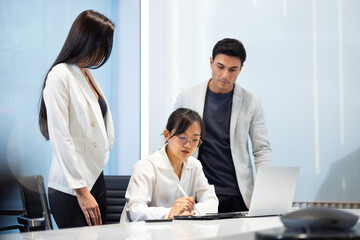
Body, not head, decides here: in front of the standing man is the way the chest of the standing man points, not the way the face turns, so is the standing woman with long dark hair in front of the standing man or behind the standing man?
in front

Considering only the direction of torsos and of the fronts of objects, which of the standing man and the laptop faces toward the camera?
the standing man

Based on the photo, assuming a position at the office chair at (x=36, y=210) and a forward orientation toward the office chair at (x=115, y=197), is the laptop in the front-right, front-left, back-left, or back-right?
front-right

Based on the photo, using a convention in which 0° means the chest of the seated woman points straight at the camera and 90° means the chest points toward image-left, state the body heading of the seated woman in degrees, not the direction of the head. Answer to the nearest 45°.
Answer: approximately 315°

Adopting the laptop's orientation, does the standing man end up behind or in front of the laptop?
in front

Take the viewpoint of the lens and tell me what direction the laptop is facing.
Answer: facing away from the viewer and to the left of the viewer

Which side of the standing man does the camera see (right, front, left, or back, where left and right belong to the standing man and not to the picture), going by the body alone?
front

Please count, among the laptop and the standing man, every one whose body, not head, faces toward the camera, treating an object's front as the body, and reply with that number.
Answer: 1

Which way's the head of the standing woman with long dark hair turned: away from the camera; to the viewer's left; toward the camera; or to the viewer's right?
to the viewer's right

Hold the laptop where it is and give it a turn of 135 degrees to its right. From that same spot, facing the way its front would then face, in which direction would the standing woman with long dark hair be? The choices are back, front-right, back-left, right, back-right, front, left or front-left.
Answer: back

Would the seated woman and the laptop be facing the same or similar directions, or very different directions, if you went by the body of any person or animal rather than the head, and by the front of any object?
very different directions

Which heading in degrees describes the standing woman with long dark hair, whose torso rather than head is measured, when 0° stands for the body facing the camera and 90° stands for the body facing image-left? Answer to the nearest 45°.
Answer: approximately 315°
